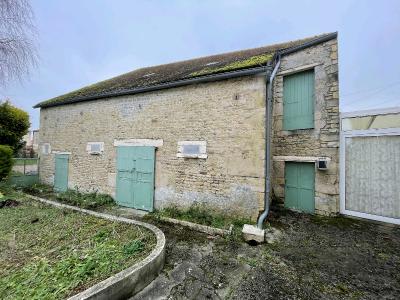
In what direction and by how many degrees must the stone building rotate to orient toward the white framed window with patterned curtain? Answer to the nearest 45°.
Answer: approximately 135° to its left

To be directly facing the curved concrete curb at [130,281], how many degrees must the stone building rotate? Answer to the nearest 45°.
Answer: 0° — it already faces it

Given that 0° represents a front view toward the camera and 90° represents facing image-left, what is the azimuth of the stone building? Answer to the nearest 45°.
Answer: approximately 45°

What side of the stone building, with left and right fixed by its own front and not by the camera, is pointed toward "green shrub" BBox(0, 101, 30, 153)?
right

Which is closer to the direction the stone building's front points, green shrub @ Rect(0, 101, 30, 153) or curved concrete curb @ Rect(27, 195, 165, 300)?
the curved concrete curb

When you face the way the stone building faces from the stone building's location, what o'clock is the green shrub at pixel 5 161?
The green shrub is roughly at 2 o'clock from the stone building.
